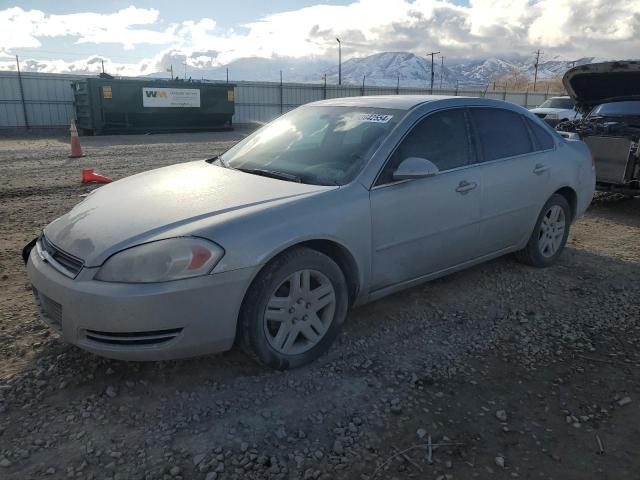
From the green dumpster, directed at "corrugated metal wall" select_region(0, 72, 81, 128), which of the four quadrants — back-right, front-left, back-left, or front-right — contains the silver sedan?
back-left

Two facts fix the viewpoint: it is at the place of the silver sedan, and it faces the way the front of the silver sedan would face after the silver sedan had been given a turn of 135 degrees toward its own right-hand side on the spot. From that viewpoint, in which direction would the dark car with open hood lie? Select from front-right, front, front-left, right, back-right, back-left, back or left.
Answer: front-right

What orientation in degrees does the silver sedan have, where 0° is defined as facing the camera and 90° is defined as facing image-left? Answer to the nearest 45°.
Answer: approximately 45°

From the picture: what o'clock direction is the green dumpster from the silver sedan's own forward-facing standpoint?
The green dumpster is roughly at 4 o'clock from the silver sedan.

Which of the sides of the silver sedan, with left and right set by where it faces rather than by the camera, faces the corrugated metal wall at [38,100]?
right
